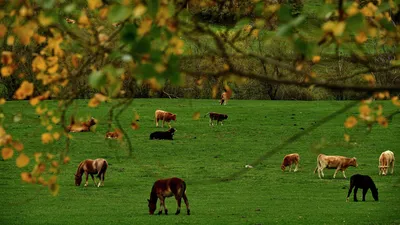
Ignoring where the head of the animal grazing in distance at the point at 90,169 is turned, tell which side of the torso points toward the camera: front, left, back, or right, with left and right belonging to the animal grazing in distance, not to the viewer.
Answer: left

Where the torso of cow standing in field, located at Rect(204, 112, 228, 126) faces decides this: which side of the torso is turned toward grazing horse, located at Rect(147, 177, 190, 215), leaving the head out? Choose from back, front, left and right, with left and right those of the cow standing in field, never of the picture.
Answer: right

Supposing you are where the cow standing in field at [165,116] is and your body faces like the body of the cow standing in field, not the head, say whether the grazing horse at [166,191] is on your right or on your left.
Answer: on your right

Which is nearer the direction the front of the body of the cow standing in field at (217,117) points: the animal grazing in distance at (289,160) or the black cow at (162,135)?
the animal grazing in distance

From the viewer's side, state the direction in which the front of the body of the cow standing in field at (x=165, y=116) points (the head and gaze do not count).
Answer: to the viewer's right

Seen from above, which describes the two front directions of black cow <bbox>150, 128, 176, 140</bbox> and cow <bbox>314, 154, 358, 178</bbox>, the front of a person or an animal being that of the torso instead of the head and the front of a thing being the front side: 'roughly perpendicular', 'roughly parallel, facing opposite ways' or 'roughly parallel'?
roughly parallel

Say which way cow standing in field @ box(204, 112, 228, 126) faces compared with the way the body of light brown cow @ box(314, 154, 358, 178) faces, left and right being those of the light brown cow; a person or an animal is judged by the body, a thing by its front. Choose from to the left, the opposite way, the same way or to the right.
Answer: the same way

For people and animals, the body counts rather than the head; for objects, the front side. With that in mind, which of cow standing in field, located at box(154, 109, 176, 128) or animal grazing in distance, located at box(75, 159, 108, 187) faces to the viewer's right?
the cow standing in field
